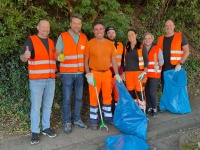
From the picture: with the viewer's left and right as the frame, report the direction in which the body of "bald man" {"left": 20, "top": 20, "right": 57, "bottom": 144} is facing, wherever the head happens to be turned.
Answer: facing the viewer and to the right of the viewer

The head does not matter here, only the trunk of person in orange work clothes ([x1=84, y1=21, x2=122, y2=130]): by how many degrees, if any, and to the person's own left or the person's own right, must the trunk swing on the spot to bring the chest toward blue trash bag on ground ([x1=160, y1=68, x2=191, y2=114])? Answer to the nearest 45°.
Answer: approximately 135° to the person's own left

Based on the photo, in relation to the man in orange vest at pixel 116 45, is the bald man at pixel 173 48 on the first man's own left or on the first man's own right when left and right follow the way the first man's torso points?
on the first man's own left

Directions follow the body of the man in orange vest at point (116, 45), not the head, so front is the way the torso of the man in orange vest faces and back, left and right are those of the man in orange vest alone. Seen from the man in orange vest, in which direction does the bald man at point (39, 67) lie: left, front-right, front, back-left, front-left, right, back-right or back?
front-right

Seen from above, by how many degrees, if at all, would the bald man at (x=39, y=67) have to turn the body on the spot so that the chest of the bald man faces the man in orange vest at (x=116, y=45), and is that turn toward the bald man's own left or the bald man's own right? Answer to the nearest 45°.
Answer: approximately 45° to the bald man's own left

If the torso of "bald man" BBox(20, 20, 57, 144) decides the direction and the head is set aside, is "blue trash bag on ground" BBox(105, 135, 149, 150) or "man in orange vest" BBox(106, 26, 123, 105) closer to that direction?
the blue trash bag on ground

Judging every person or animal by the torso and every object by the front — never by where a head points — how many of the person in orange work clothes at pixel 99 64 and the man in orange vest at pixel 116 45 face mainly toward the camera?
2

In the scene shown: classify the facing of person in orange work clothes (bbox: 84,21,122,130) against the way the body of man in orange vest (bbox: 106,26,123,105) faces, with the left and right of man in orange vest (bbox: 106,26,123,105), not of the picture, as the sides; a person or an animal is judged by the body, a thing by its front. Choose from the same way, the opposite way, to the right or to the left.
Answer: the same way

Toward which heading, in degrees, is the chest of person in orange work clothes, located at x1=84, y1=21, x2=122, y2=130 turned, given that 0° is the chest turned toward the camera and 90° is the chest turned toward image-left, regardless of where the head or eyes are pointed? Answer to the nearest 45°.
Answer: approximately 0°

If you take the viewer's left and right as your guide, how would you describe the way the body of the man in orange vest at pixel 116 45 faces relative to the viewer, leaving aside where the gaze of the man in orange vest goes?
facing the viewer

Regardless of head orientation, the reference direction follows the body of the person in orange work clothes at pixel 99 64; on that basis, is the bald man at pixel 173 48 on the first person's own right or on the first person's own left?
on the first person's own left
